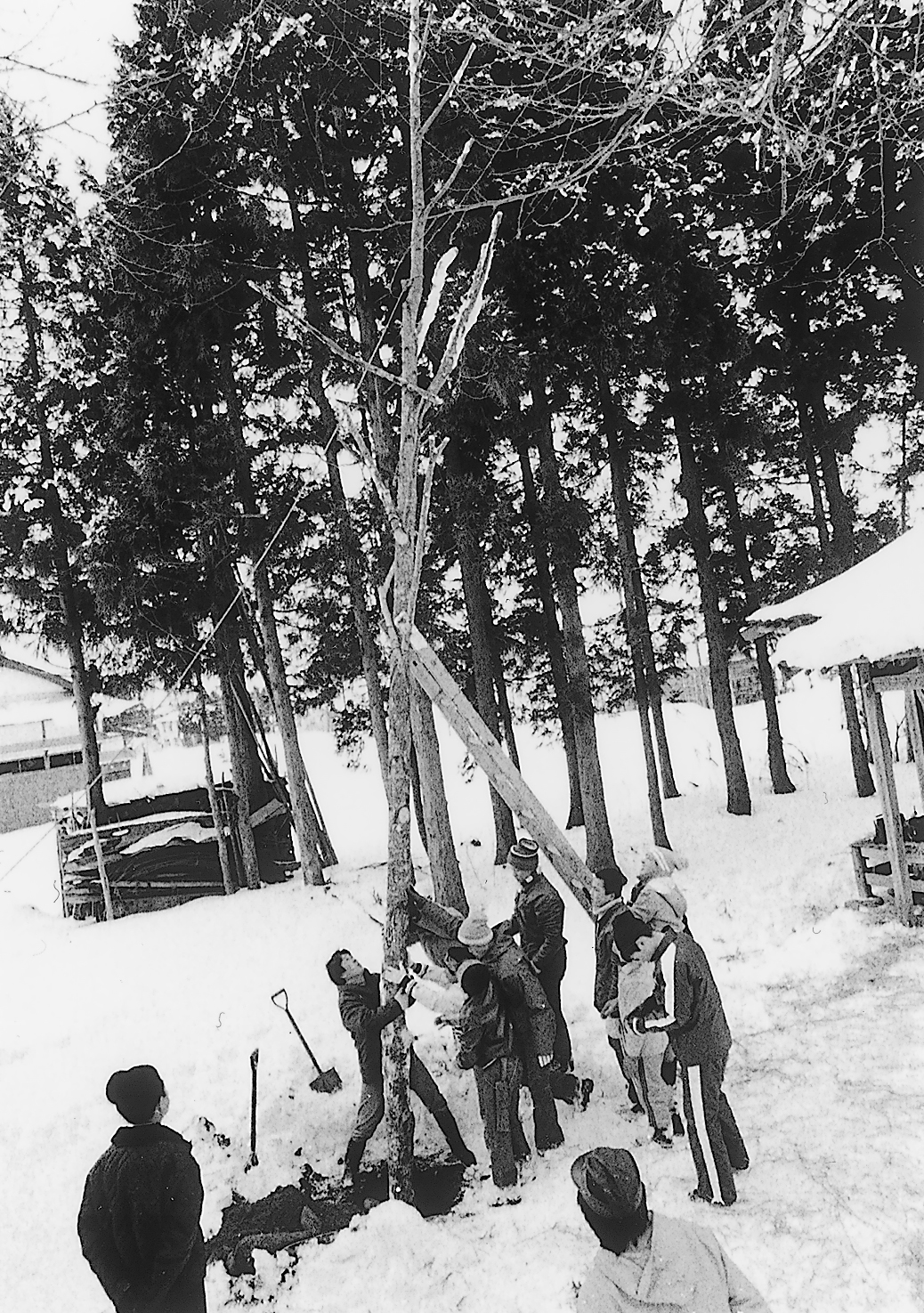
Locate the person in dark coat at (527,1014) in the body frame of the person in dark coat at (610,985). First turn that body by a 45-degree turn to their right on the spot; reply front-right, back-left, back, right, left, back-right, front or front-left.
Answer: left

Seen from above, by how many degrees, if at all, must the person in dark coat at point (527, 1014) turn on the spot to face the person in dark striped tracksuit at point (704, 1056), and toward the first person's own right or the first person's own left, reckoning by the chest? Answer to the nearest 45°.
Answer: approximately 135° to the first person's own left

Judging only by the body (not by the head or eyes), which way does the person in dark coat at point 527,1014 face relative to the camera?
to the viewer's left

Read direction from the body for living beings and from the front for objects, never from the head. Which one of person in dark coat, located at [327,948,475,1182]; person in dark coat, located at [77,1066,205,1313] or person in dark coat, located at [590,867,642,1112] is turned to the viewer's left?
person in dark coat, located at [590,867,642,1112]

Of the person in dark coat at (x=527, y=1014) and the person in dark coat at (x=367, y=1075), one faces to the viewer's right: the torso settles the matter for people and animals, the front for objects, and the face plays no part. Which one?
the person in dark coat at (x=367, y=1075)

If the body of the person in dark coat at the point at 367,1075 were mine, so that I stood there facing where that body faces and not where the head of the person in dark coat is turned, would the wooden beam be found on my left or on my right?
on my left

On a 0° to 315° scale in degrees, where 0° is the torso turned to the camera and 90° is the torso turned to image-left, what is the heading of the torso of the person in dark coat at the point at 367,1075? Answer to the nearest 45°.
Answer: approximately 270°

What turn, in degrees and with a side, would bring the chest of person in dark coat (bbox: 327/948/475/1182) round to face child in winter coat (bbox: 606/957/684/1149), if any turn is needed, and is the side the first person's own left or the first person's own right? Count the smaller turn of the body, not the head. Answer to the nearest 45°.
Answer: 0° — they already face them

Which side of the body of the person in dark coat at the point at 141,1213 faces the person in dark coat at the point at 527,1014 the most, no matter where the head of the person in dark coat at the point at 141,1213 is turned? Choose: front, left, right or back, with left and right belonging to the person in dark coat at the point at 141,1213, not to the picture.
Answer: front

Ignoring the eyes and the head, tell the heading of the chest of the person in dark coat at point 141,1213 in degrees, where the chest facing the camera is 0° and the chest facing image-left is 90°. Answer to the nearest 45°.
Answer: approximately 225°

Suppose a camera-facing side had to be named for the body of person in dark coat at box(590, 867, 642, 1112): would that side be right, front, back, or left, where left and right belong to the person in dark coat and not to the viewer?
left

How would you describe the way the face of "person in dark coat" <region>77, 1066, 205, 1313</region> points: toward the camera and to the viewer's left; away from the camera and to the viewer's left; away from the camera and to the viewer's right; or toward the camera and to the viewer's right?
away from the camera and to the viewer's right

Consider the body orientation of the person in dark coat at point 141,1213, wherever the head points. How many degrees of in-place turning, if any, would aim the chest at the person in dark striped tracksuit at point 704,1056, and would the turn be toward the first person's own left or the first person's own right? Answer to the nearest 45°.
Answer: approximately 45° to the first person's own right

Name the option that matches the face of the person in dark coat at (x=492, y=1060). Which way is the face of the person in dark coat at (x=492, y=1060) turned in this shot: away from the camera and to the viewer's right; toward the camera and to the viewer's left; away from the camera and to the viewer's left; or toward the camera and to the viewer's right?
away from the camera and to the viewer's left

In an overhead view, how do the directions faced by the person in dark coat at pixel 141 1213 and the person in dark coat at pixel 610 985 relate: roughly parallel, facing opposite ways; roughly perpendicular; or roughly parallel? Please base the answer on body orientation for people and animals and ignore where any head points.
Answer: roughly perpendicular

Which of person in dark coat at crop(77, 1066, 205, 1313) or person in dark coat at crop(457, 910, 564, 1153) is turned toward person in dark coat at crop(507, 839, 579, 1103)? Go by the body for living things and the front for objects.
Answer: person in dark coat at crop(77, 1066, 205, 1313)
